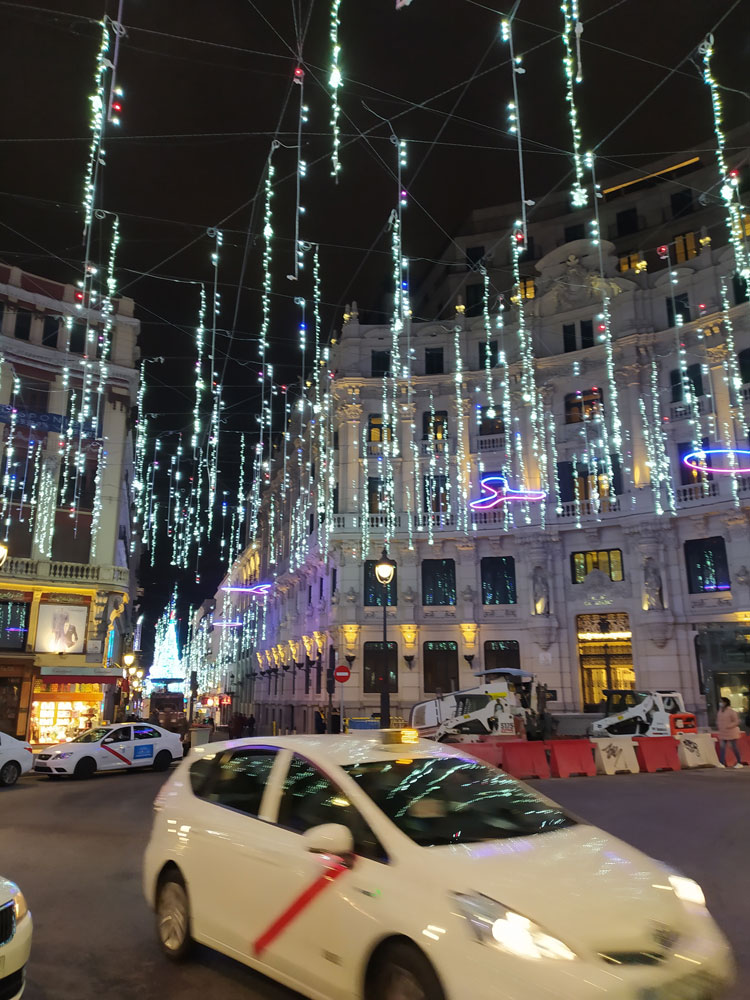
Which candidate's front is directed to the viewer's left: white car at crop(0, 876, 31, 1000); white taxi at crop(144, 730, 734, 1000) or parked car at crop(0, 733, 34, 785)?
parked car at crop(0, 733, 34, 785)

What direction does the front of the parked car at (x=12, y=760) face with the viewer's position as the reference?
facing to the left of the viewer

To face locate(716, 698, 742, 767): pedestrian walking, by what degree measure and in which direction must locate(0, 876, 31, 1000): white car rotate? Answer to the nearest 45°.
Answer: approximately 90° to its left

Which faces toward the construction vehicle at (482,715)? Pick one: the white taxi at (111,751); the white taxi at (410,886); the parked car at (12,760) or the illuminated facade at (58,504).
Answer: the illuminated facade

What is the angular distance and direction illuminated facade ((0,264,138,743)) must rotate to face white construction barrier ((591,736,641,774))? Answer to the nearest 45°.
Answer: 0° — it already faces it

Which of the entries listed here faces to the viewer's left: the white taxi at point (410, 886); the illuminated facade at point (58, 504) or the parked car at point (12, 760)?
the parked car

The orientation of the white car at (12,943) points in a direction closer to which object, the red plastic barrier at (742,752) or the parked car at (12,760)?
the red plastic barrier

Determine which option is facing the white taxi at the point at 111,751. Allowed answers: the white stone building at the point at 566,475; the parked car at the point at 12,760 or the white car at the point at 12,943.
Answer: the white stone building

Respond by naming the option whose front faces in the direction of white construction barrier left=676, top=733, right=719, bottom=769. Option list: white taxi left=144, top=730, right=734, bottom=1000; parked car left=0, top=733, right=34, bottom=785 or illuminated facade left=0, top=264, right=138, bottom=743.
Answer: the illuminated facade

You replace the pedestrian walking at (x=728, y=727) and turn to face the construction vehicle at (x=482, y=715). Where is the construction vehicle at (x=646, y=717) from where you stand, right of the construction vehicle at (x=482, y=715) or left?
right

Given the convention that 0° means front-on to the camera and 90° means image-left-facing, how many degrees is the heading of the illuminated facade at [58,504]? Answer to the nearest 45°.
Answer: approximately 315°

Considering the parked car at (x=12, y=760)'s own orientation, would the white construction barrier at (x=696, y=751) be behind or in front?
behind

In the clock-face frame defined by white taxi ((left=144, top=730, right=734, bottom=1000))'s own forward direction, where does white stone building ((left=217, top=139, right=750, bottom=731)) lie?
The white stone building is roughly at 8 o'clock from the white taxi.

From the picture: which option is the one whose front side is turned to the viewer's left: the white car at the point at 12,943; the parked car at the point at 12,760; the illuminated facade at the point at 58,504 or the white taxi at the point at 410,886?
the parked car at the point at 12,760
